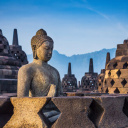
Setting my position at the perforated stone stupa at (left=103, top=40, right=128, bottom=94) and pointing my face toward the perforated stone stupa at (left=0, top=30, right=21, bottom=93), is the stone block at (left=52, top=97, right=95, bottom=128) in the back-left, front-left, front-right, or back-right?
front-left

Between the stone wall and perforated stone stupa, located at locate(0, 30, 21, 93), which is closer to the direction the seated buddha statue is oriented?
the stone wall

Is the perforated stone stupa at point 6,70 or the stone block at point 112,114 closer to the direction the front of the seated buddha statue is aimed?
the stone block

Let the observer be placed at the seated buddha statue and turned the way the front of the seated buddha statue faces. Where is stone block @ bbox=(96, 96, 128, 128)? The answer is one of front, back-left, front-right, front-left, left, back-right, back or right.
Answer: front

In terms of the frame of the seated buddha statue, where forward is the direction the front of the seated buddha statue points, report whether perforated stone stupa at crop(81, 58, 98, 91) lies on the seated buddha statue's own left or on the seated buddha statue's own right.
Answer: on the seated buddha statue's own left

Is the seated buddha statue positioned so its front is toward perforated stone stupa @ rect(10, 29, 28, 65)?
no

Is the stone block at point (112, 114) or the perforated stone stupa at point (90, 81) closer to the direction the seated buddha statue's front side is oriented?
the stone block

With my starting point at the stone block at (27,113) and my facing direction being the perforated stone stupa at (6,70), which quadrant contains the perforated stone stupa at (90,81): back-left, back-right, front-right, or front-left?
front-right

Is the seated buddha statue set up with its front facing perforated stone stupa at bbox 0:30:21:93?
no

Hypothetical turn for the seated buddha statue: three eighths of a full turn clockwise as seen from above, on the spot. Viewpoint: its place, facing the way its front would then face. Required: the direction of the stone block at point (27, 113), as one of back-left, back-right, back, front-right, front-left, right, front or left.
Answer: left

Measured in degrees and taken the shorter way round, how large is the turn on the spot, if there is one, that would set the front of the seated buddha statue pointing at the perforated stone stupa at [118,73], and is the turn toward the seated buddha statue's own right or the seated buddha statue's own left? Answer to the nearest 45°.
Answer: approximately 90° to the seated buddha statue's own left

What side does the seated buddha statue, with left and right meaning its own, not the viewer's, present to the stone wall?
front

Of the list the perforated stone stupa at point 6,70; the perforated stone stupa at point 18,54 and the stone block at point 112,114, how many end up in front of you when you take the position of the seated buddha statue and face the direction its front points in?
1
